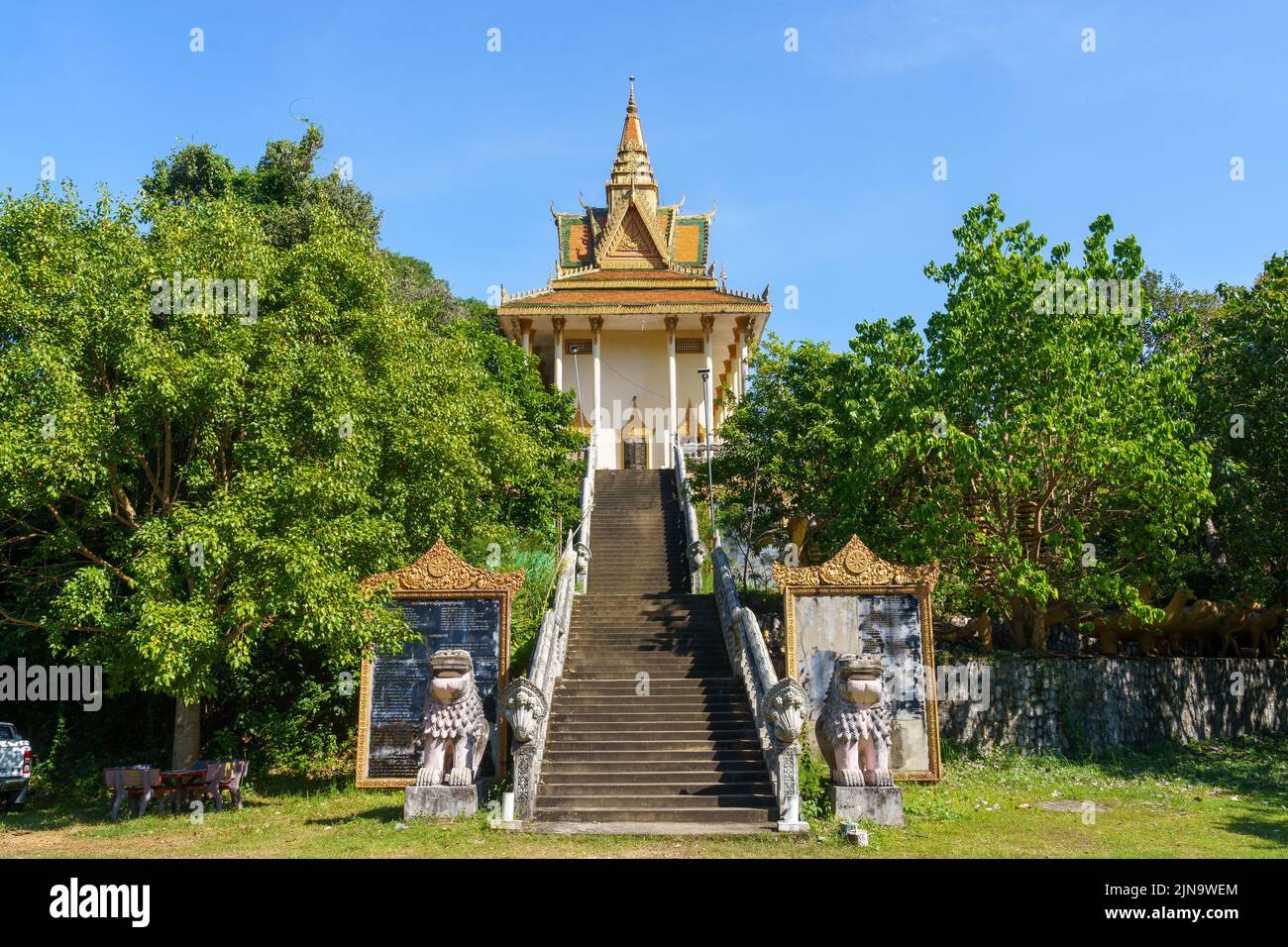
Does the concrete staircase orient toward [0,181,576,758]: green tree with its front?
no

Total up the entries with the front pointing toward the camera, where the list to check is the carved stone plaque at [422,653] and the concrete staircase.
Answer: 2

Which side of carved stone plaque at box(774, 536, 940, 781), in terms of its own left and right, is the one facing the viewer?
front

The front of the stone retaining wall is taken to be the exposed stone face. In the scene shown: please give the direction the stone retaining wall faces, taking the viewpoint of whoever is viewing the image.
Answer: facing the viewer

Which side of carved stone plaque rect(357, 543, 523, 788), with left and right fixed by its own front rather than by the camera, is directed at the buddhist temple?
back

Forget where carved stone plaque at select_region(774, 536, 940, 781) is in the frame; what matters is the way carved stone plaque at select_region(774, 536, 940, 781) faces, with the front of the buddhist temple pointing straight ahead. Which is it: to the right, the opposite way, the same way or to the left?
the same way

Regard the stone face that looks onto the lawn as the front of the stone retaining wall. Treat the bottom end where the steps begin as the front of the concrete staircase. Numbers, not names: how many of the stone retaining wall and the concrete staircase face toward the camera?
2

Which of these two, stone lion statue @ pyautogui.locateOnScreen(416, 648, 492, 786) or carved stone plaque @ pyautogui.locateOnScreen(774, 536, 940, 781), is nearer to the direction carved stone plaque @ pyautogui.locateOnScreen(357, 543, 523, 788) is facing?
the stone lion statue

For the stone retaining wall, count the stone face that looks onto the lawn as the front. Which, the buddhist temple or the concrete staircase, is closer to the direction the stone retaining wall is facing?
the concrete staircase

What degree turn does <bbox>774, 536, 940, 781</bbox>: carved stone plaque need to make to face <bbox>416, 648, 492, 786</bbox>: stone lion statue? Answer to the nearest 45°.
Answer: approximately 45° to its right

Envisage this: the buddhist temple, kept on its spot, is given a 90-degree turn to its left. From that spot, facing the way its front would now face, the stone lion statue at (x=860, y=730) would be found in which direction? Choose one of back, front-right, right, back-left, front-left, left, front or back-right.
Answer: right

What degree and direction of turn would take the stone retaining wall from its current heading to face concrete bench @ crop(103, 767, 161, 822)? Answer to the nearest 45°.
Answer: approximately 45° to its right

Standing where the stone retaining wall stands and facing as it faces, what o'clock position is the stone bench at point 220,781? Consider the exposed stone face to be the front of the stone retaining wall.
The stone bench is roughly at 2 o'clock from the stone retaining wall.

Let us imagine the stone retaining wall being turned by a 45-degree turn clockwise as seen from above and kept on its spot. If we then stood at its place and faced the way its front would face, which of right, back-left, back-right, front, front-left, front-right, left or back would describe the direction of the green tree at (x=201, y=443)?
front

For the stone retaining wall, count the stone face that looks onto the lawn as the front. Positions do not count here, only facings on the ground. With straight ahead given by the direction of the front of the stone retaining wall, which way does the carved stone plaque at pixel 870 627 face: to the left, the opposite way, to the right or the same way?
the same way

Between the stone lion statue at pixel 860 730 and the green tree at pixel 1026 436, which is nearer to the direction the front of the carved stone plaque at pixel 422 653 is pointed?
the stone lion statue

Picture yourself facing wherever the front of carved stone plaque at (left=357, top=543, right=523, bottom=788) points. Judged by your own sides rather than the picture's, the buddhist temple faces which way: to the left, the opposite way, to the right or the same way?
the same way

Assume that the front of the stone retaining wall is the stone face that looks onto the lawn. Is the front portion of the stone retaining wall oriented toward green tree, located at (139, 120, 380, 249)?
no

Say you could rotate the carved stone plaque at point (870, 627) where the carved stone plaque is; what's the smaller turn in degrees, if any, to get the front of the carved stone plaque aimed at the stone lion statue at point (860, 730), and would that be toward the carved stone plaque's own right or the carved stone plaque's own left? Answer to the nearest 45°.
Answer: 0° — it already faces it

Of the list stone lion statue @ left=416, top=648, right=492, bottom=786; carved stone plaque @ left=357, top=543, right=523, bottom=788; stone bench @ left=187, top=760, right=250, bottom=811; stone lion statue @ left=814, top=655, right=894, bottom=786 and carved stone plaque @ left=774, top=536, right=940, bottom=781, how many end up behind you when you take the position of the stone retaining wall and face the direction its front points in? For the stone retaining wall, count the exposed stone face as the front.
0

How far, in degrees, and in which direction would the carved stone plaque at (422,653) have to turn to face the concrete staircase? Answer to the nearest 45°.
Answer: approximately 90° to its left
